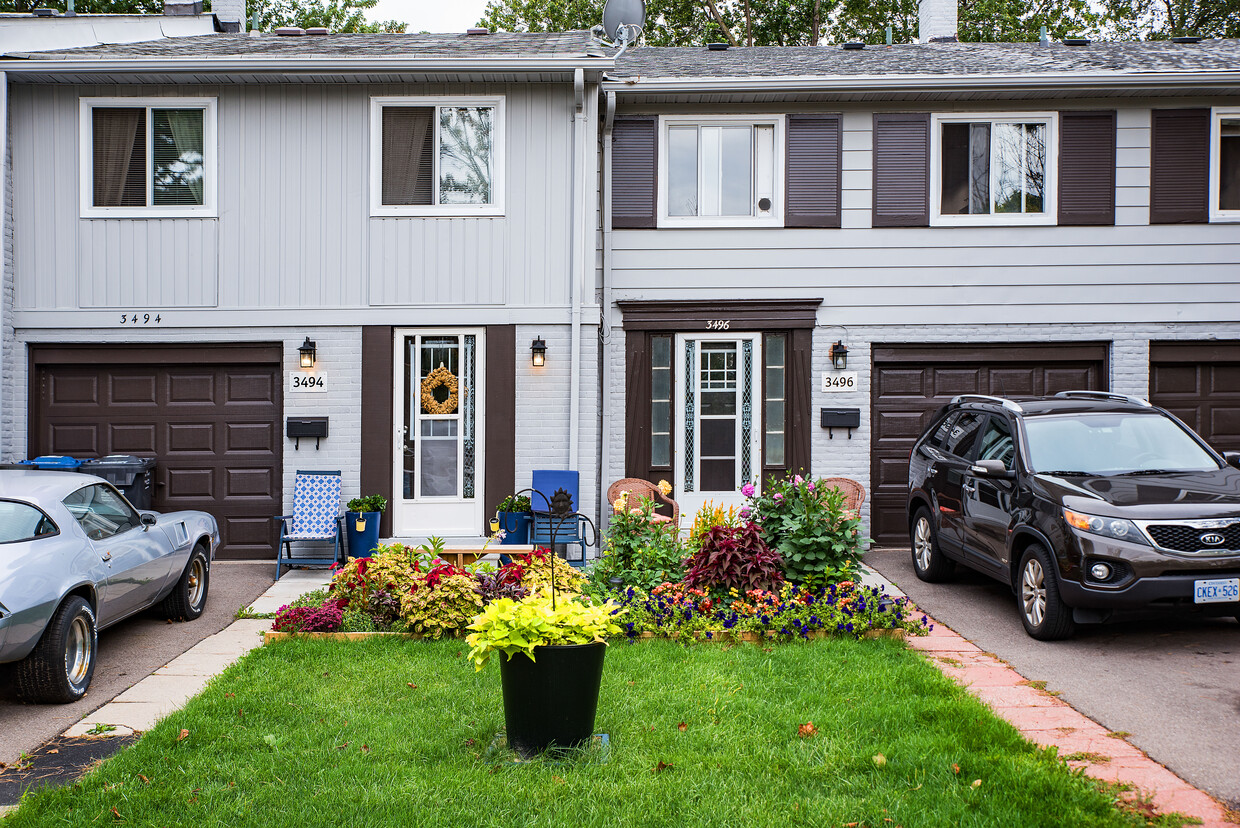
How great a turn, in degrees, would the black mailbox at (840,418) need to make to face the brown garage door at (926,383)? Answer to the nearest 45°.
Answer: approximately 135° to its left

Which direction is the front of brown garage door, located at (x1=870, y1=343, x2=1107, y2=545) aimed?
toward the camera

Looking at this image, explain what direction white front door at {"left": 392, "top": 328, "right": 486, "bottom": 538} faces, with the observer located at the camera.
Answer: facing the viewer

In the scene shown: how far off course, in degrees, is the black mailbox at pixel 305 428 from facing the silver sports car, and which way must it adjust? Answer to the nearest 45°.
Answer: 0° — it already faces it

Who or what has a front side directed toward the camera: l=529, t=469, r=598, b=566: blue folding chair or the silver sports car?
the blue folding chair

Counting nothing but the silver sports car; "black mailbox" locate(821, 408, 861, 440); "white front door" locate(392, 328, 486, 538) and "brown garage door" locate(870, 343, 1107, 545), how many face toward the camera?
3

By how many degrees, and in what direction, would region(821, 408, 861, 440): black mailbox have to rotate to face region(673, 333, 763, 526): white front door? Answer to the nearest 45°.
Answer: approximately 90° to its right

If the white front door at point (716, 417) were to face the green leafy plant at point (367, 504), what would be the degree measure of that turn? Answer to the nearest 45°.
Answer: approximately 45° to its right

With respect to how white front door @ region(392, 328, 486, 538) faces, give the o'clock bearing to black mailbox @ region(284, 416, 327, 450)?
The black mailbox is roughly at 3 o'clock from the white front door.

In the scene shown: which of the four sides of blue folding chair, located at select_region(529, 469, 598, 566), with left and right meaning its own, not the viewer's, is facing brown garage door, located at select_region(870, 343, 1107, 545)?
left

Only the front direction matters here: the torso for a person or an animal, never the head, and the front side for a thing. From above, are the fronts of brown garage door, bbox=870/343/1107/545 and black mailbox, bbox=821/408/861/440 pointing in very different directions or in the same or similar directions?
same or similar directions

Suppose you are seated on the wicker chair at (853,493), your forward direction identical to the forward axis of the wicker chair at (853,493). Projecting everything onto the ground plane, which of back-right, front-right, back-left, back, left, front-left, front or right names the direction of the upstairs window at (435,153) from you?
front-right

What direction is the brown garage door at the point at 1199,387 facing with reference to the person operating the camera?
facing the viewer

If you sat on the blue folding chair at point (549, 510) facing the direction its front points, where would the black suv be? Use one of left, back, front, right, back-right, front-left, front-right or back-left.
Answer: front-left

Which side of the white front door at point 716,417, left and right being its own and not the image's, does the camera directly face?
front

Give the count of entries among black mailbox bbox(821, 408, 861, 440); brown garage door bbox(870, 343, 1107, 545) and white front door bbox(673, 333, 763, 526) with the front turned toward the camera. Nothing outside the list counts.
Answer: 3
